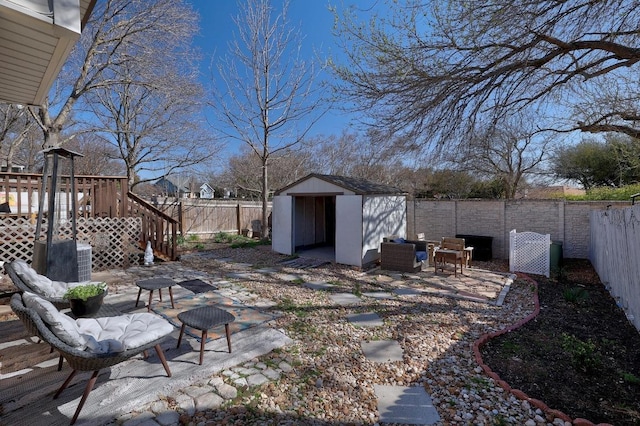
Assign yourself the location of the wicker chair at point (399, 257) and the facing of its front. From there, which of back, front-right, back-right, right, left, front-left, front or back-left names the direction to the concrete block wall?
front

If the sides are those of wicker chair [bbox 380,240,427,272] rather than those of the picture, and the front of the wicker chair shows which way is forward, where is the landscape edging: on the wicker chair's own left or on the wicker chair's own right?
on the wicker chair's own right

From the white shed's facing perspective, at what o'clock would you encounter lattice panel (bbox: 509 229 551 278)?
The lattice panel is roughly at 8 o'clock from the white shed.

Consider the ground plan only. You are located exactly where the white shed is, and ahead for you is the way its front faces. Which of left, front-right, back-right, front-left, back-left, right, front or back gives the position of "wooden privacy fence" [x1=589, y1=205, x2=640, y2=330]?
left

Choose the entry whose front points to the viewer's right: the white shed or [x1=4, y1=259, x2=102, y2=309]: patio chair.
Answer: the patio chair

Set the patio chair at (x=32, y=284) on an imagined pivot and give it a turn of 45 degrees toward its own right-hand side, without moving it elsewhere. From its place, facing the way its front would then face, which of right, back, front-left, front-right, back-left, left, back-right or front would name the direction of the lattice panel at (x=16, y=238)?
back-left

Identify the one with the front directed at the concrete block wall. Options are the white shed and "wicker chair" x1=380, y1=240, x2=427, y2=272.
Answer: the wicker chair

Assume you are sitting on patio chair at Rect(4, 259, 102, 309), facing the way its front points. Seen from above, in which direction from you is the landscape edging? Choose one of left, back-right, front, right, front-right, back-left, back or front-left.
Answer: front-right

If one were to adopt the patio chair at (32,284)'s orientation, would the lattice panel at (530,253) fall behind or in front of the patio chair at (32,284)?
in front

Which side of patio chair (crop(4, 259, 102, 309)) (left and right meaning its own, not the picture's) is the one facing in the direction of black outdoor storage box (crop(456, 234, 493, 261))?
front

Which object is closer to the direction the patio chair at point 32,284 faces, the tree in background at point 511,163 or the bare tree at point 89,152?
the tree in background

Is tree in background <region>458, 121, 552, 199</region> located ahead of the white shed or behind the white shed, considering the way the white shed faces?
behind

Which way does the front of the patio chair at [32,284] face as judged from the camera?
facing to the right of the viewer

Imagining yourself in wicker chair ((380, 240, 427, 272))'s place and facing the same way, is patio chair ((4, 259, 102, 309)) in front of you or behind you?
behind
